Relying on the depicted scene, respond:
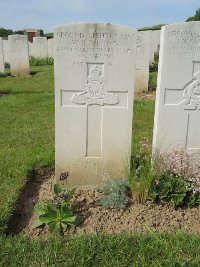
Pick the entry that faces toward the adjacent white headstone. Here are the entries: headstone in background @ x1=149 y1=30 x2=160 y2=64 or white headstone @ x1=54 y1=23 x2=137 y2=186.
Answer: the headstone in background

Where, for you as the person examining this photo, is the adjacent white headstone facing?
facing the viewer

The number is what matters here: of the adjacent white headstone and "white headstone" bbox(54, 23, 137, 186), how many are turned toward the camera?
2

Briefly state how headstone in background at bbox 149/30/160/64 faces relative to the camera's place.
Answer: facing the viewer

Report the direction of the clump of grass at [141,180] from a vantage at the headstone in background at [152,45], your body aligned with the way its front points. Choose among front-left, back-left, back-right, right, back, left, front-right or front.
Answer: front

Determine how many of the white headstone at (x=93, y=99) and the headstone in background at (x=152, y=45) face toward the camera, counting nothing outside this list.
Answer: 2

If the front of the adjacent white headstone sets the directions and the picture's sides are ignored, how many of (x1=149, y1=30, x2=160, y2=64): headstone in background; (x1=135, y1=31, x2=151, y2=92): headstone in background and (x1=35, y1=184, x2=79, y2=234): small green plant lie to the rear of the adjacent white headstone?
2

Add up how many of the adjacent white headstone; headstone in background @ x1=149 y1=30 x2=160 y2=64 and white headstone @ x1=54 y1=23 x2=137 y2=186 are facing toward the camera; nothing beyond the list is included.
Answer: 3

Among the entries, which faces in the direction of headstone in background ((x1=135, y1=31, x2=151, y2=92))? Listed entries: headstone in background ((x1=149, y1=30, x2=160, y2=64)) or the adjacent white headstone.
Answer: headstone in background ((x1=149, y1=30, x2=160, y2=64))

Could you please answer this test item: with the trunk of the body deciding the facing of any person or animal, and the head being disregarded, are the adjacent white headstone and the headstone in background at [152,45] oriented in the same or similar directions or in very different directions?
same or similar directions

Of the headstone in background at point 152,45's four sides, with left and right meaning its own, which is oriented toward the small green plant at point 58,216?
front

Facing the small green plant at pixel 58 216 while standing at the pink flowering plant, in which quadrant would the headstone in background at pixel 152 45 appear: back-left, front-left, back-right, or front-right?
back-right

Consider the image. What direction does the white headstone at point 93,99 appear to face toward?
toward the camera

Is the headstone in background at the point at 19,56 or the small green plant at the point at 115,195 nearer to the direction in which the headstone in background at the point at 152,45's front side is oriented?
the small green plant

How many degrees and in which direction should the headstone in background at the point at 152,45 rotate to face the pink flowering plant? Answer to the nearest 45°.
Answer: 0° — it already faces it

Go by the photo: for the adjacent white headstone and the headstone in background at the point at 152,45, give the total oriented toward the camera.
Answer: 2
